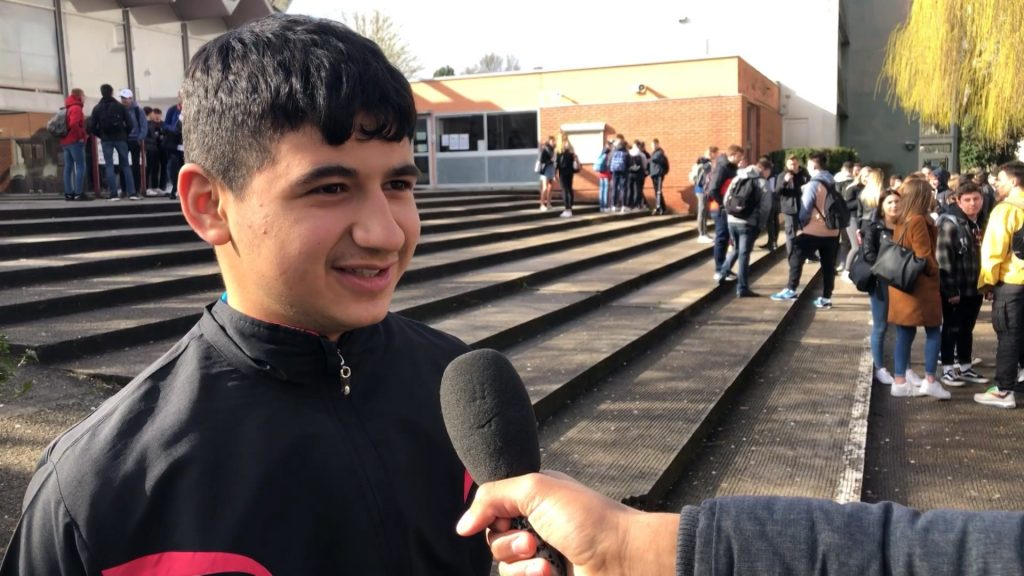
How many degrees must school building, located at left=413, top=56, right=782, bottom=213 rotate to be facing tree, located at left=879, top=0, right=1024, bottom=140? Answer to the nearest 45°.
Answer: approximately 45° to its left

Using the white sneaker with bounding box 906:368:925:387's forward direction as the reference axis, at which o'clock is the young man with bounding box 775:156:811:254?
The young man is roughly at 7 o'clock from the white sneaker.

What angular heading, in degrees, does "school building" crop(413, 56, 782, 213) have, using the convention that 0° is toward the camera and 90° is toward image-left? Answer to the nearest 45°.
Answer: approximately 0°

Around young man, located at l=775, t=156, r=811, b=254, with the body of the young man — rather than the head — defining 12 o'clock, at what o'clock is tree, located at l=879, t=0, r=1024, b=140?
The tree is roughly at 7 o'clock from the young man.

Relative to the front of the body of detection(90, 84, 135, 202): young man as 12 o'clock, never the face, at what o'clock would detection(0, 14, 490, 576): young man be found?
detection(0, 14, 490, 576): young man is roughly at 6 o'clock from detection(90, 84, 135, 202): young man.

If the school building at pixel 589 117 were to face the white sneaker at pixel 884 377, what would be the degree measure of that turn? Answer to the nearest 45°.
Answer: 0° — it already faces it

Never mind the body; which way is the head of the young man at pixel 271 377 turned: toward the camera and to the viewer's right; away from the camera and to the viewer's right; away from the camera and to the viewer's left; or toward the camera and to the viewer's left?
toward the camera and to the viewer's right

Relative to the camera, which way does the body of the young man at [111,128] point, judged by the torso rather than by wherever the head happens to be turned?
away from the camera
